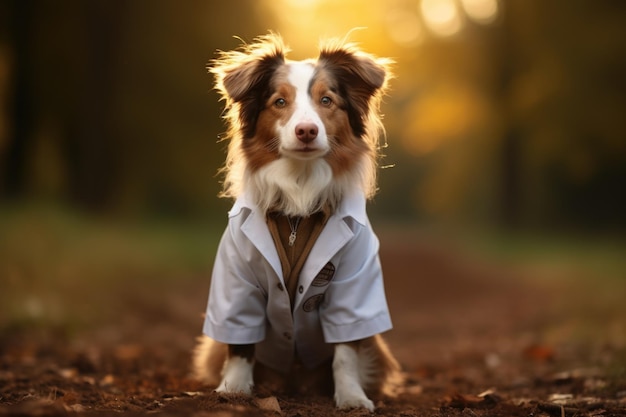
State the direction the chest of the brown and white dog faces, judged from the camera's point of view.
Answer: toward the camera

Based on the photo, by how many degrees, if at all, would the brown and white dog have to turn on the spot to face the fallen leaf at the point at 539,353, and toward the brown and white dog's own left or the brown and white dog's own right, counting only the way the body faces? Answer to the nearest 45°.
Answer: approximately 135° to the brown and white dog's own left
